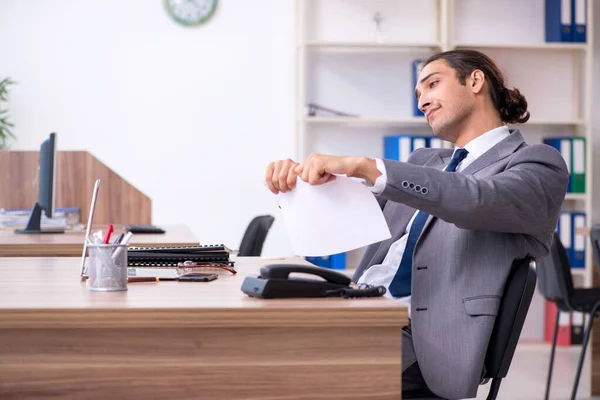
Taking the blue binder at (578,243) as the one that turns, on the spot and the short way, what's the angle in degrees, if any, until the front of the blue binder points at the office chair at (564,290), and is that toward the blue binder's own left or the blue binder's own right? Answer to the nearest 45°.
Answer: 0° — it already faces it

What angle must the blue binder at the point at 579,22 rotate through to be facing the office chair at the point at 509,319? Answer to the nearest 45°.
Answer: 0° — it already faces it

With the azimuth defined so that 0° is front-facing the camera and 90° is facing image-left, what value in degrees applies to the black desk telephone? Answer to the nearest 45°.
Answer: approximately 270°

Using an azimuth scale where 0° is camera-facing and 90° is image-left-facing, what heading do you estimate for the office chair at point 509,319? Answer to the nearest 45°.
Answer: approximately 90°

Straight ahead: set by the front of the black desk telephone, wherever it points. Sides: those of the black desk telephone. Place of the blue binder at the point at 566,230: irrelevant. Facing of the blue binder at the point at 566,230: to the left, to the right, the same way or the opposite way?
to the right
